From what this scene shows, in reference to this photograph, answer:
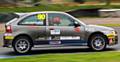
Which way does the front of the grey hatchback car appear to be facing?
to the viewer's right
